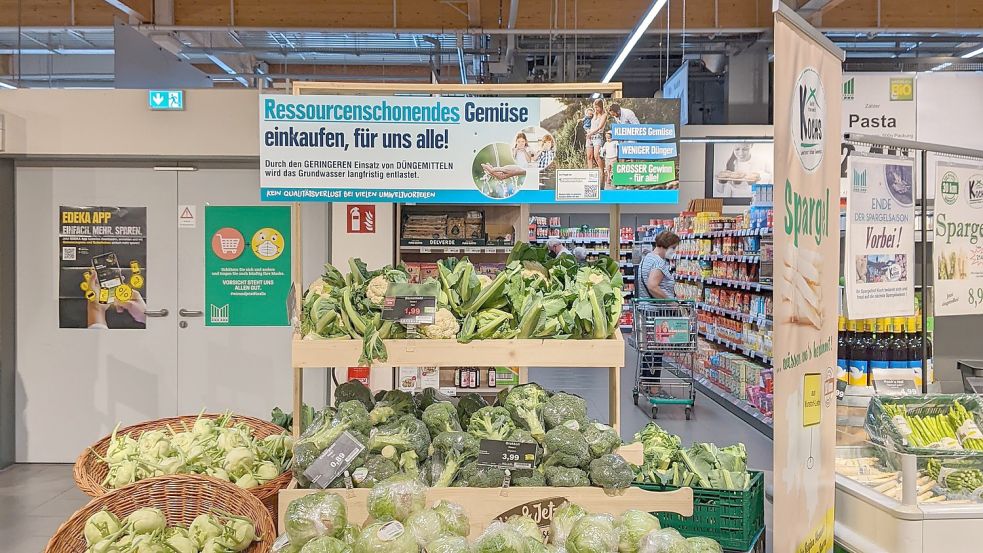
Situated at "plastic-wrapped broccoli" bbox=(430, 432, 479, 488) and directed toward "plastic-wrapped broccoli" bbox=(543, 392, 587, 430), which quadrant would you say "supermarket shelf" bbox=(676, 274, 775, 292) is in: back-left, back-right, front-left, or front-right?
front-left

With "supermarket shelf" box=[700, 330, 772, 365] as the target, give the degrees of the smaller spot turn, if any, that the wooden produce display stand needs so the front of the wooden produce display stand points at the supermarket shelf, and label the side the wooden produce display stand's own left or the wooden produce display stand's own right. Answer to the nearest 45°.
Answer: approximately 135° to the wooden produce display stand's own left

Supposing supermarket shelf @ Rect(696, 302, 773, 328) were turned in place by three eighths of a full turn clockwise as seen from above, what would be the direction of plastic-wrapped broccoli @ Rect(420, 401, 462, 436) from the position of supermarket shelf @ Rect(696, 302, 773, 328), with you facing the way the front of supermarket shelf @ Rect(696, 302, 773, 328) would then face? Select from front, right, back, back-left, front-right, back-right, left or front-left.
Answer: back

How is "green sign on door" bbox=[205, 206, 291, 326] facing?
toward the camera

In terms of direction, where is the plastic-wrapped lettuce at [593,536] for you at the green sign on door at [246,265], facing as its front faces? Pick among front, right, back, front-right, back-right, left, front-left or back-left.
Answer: front

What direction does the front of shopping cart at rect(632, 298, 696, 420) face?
toward the camera

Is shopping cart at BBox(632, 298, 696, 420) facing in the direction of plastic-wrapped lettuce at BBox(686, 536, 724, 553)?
yes

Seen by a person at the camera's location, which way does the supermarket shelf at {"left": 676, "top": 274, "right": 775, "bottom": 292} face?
facing the viewer and to the left of the viewer

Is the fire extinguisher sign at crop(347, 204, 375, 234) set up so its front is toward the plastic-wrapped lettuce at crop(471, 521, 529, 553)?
yes

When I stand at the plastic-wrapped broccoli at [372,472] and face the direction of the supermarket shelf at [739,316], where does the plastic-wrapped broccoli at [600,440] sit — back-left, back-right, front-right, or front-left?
front-right

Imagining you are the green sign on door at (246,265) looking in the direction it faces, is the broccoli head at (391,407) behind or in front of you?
in front

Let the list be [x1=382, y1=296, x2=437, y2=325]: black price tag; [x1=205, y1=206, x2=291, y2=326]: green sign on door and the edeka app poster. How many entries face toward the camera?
3

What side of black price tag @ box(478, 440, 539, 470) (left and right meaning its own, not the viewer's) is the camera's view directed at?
front
